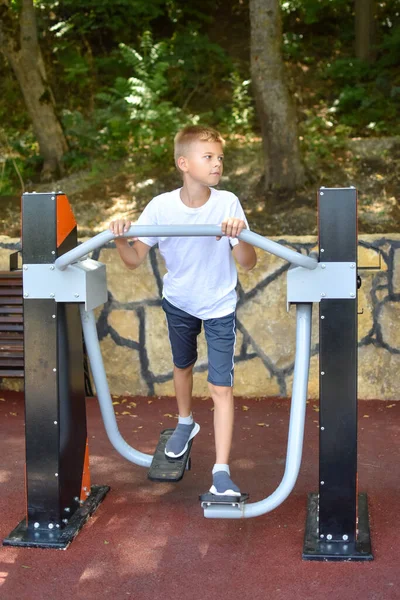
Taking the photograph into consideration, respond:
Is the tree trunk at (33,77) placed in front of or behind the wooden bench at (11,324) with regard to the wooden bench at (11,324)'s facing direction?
behind

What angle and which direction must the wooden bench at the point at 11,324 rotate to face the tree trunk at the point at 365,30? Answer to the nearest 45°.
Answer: approximately 135° to its left

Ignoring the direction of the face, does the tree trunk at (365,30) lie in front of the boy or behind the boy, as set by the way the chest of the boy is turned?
behind

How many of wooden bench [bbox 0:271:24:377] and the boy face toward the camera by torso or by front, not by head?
2

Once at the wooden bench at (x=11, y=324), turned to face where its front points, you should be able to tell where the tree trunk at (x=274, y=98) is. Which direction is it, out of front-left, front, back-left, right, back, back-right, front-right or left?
back-left

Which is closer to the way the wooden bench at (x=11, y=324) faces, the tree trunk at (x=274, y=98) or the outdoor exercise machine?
the outdoor exercise machine

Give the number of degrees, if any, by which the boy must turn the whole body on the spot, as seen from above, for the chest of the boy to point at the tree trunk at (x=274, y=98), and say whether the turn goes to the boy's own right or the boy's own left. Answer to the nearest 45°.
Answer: approximately 180°

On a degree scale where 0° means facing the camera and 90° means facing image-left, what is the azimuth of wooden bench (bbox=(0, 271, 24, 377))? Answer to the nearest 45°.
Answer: approximately 0°
